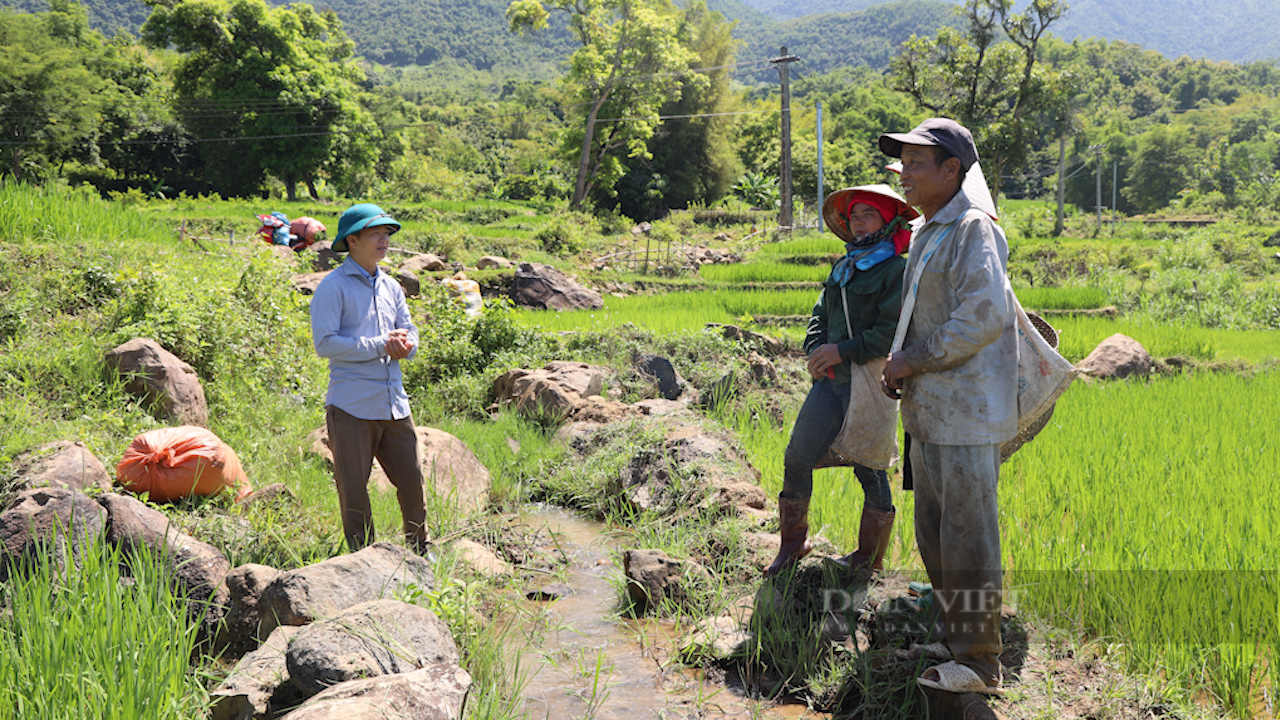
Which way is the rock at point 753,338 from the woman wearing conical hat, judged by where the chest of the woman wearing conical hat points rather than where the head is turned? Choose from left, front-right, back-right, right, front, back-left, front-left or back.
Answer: back-right

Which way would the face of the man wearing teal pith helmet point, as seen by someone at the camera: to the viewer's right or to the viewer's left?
to the viewer's right

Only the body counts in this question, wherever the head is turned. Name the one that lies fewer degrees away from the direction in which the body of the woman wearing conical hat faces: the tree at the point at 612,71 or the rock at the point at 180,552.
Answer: the rock

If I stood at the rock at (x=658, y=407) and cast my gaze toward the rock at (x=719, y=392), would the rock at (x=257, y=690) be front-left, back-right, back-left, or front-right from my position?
back-right

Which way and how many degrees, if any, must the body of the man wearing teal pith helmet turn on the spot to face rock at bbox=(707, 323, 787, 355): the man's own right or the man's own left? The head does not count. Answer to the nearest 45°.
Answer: approximately 90° to the man's own left

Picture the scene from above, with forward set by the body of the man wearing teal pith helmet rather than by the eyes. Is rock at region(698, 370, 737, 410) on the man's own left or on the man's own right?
on the man's own left

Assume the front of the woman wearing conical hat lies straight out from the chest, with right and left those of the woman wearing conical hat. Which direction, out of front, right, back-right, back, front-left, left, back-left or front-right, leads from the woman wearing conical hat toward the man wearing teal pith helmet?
front-right

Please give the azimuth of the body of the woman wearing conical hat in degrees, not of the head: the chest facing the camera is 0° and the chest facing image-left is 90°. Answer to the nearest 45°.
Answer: approximately 45°

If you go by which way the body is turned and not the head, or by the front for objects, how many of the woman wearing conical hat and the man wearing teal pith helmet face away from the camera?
0

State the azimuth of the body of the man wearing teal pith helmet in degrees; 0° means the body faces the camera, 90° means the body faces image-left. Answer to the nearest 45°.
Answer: approximately 315°

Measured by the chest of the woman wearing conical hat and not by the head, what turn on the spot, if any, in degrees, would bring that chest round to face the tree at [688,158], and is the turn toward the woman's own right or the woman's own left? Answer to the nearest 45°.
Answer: approximately 135° to the woman's own right

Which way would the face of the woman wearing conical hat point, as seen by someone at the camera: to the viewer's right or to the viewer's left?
to the viewer's left
